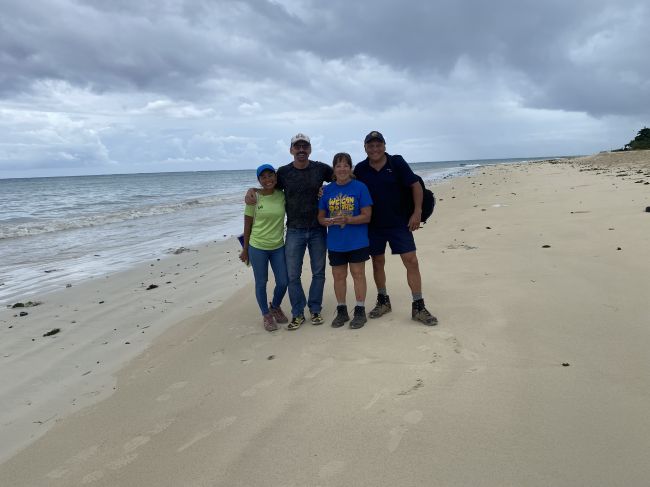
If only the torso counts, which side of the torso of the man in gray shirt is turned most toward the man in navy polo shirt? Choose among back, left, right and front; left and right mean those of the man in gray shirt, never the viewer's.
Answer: left

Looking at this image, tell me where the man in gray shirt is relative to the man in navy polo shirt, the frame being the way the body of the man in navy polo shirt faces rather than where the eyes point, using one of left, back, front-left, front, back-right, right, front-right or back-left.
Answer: right

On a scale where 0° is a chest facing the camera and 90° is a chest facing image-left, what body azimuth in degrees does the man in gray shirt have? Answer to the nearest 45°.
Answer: approximately 0°
